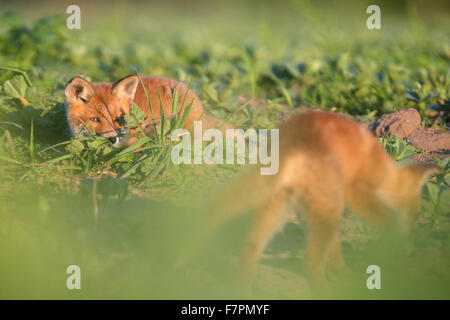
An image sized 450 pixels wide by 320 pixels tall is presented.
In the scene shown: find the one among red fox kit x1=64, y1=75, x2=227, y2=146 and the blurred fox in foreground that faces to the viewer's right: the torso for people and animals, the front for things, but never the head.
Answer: the blurred fox in foreground

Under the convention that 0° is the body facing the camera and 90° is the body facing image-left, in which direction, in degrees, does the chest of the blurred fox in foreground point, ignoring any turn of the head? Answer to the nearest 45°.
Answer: approximately 270°

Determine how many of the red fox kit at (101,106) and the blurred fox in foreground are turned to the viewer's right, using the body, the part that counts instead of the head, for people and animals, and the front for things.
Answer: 1

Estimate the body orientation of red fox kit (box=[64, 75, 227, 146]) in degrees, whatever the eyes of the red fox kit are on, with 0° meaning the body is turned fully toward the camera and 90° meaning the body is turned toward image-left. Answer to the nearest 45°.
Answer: approximately 45°

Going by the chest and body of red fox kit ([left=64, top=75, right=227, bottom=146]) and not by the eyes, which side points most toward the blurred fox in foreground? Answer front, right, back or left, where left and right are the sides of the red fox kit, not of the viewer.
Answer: left

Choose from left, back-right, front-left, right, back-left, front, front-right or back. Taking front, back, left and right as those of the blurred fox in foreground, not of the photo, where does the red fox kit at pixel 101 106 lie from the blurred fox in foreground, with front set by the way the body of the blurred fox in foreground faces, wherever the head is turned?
back-left
